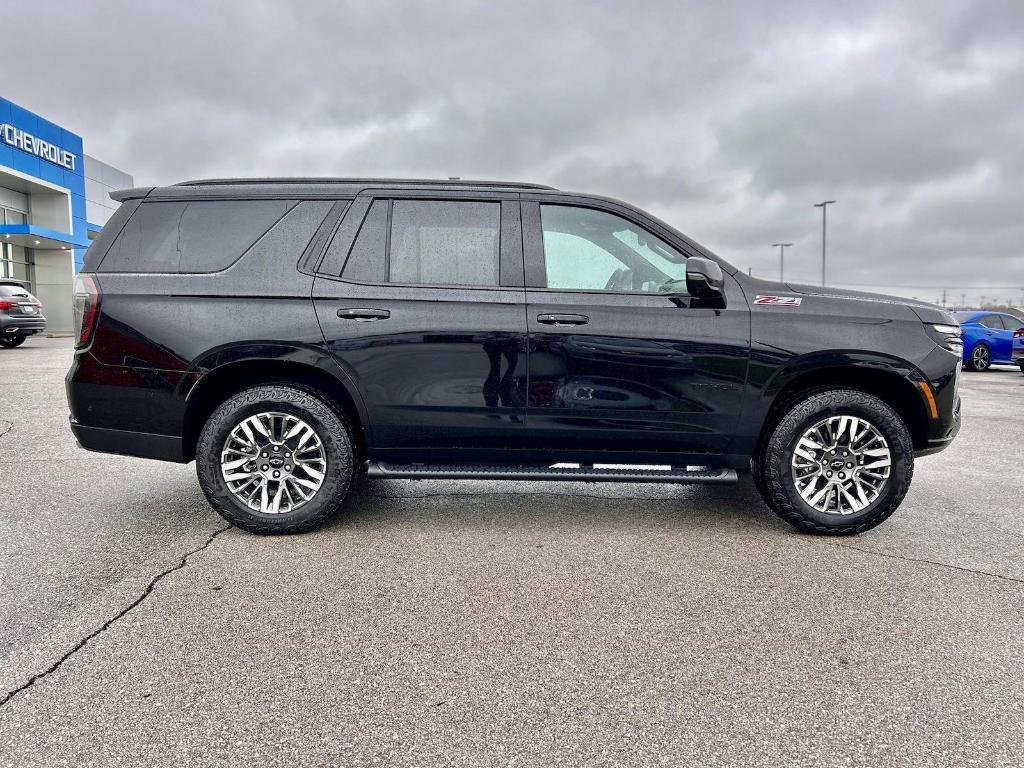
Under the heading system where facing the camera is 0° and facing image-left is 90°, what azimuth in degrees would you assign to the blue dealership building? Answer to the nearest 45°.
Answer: approximately 315°

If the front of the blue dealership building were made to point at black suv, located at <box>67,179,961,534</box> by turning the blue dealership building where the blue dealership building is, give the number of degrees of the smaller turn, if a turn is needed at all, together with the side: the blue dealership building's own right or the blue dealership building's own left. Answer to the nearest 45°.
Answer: approximately 45° to the blue dealership building's own right

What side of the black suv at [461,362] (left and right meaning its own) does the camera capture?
right

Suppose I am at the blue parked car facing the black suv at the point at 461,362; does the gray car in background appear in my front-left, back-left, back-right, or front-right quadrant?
front-right

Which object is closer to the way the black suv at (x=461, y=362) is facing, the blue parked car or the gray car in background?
the blue parked car

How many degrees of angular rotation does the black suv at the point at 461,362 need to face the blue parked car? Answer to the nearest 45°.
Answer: approximately 45° to its left

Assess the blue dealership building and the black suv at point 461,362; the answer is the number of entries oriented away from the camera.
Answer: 0

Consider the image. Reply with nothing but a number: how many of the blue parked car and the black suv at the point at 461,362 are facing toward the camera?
0

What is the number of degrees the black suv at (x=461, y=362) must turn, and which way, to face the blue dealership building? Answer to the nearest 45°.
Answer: approximately 135° to its left

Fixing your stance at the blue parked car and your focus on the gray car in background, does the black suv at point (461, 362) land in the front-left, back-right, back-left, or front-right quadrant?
front-left

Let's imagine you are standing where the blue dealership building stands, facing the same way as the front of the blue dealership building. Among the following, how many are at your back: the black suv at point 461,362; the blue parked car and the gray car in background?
0
